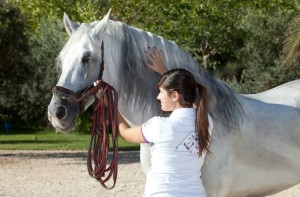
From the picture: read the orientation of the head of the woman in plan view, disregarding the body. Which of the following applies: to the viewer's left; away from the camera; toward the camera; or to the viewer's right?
to the viewer's left

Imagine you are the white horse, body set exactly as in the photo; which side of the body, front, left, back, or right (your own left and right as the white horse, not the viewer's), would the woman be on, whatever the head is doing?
left

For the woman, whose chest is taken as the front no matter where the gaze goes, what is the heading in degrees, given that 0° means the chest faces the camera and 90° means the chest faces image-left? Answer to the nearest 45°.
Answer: approximately 135°

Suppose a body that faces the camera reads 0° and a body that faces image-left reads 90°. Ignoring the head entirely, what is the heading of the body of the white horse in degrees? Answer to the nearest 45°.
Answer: approximately 90°
